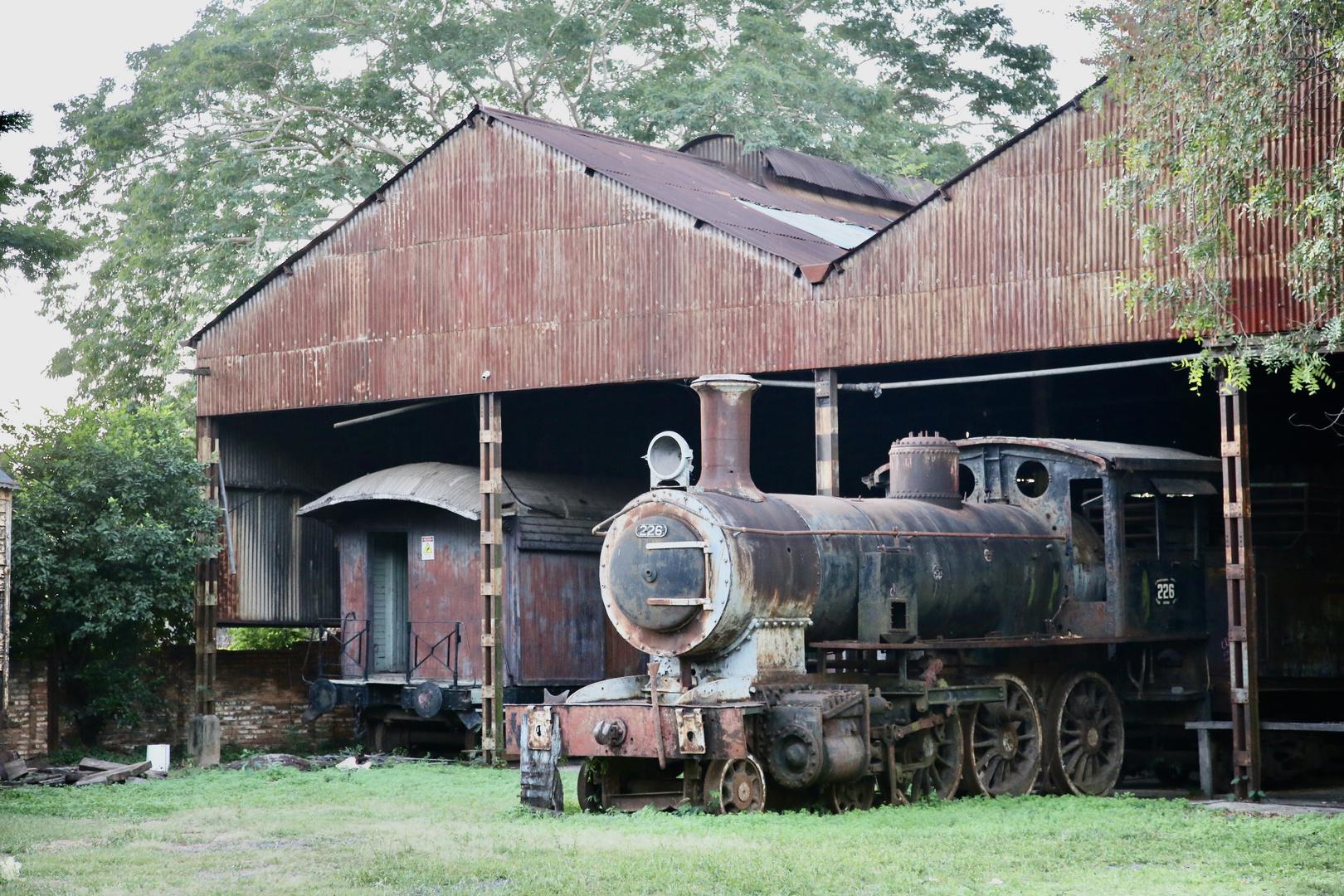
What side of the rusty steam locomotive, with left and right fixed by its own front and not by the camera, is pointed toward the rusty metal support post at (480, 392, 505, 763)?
right

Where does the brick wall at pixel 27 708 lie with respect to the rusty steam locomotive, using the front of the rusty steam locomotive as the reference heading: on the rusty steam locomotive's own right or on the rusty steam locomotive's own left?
on the rusty steam locomotive's own right

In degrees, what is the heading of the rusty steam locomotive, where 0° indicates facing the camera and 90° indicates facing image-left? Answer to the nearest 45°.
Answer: approximately 45°

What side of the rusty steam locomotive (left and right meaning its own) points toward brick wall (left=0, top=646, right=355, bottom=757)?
right

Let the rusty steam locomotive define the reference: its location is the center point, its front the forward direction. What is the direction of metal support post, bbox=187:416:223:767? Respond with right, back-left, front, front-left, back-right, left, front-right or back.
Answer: right

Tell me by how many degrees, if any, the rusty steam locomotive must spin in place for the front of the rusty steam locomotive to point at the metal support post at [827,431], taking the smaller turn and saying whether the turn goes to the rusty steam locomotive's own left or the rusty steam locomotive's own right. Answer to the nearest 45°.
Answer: approximately 135° to the rusty steam locomotive's own right

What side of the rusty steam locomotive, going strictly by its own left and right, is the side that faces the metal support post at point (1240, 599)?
back

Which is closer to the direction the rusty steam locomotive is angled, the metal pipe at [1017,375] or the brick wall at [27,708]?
the brick wall
